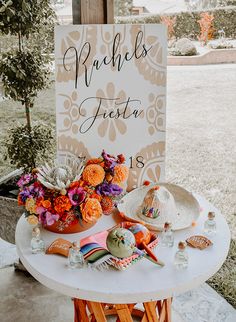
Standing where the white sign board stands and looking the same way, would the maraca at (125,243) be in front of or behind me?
in front

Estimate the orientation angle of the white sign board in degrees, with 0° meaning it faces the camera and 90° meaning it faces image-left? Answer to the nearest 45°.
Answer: approximately 0°

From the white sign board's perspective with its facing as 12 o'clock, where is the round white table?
The round white table is roughly at 12 o'clock from the white sign board.

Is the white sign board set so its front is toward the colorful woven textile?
yes

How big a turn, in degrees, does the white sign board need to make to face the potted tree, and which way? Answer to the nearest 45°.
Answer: approximately 135° to its right
